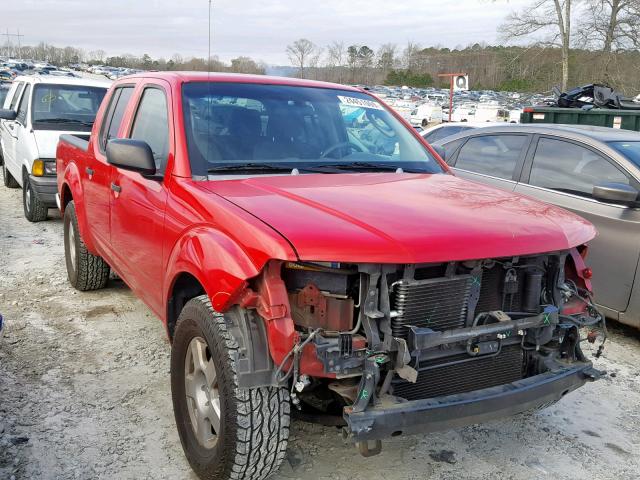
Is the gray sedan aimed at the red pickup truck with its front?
no

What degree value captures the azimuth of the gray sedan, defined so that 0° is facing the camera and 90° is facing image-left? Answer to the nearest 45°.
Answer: approximately 315°

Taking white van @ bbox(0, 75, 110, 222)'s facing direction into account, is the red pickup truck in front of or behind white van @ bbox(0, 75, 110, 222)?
in front

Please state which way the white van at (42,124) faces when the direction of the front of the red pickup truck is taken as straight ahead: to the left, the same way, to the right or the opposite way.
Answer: the same way

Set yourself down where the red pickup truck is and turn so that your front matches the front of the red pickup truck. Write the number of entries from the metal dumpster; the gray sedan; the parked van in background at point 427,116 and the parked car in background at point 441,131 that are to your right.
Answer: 0

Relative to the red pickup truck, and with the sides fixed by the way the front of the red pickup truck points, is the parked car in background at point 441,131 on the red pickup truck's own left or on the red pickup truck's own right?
on the red pickup truck's own left

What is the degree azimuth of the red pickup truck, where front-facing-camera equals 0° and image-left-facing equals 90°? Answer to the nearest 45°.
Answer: approximately 315°

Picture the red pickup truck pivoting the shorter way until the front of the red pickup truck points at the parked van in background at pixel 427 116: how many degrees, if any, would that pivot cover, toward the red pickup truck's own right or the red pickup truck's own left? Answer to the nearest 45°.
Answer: approximately 135° to the red pickup truck's own left

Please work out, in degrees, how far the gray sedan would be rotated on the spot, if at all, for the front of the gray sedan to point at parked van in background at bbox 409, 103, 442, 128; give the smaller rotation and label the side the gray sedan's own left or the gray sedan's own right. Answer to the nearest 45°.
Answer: approximately 135° to the gray sedan's own left

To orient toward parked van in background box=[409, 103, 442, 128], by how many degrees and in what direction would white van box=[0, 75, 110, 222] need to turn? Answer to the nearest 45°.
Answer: approximately 90° to its left

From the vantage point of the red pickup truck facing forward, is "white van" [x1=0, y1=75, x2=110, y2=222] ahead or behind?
behind

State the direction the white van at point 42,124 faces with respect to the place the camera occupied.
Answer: facing the viewer and to the right of the viewer

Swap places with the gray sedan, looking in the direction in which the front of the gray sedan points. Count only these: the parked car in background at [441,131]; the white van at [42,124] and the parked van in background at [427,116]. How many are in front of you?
0

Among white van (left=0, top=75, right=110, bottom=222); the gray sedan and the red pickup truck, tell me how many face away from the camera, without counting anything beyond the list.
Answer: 0

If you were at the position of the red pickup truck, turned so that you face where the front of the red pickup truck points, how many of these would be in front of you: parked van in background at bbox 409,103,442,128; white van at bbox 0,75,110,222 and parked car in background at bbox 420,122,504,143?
0
